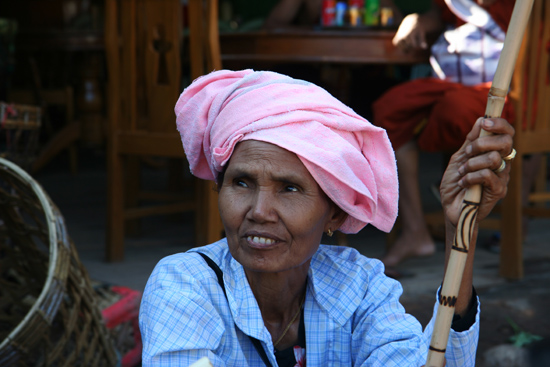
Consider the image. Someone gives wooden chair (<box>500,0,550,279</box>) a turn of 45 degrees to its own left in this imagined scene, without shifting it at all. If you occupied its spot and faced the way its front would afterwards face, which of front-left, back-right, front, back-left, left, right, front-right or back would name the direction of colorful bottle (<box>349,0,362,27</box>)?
front

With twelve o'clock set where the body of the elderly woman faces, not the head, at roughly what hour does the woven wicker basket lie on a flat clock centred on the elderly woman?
The woven wicker basket is roughly at 4 o'clock from the elderly woman.

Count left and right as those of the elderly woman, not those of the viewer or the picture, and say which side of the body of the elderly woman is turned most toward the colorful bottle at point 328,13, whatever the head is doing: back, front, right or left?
back

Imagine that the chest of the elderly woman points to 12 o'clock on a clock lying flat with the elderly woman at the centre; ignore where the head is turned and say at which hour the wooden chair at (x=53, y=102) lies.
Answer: The wooden chair is roughly at 5 o'clock from the elderly woman.

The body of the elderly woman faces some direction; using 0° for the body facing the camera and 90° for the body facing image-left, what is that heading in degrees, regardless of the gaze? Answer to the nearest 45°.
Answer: approximately 0°

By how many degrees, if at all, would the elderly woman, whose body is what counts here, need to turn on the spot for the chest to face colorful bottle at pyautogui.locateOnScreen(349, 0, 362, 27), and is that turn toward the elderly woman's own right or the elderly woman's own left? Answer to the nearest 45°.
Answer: approximately 180°
